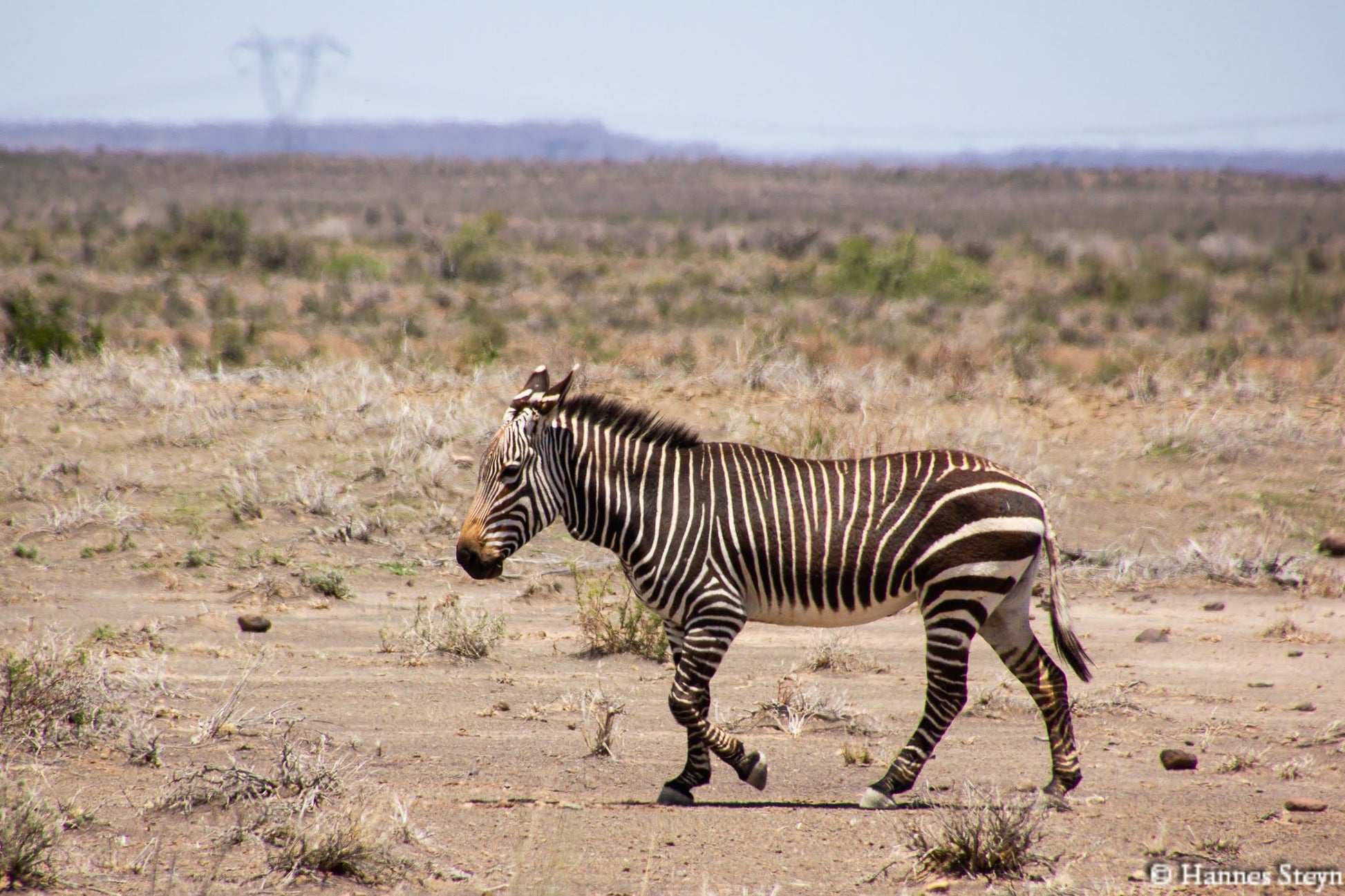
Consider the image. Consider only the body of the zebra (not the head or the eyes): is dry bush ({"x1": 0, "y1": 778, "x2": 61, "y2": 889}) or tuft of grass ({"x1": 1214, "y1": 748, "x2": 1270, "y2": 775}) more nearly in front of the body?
the dry bush

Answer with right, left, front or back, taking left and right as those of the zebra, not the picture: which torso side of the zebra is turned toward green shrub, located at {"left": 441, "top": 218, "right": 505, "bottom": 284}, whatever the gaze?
right

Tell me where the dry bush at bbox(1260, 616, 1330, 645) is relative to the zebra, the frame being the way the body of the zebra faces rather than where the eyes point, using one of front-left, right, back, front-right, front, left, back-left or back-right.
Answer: back-right

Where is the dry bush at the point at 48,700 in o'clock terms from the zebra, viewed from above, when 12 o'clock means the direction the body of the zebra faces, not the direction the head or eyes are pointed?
The dry bush is roughly at 12 o'clock from the zebra.

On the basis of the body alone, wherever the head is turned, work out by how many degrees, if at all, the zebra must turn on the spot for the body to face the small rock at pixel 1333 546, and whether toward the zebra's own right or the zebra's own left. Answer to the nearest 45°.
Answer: approximately 135° to the zebra's own right

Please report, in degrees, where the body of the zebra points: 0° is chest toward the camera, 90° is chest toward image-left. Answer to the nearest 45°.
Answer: approximately 90°

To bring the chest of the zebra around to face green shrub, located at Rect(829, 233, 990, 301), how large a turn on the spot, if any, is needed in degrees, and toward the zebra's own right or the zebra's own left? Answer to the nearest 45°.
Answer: approximately 90° to the zebra's own right

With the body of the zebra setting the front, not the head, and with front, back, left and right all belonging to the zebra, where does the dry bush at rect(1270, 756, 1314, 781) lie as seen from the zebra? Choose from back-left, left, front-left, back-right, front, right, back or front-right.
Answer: back

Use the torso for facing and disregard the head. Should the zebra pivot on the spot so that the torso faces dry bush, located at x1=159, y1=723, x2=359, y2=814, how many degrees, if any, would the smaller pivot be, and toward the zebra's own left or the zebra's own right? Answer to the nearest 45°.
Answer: approximately 45° to the zebra's own left

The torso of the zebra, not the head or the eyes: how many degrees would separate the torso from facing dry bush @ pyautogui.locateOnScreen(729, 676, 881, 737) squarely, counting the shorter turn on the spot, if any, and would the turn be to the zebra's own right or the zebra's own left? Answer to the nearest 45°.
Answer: approximately 90° to the zebra's own right

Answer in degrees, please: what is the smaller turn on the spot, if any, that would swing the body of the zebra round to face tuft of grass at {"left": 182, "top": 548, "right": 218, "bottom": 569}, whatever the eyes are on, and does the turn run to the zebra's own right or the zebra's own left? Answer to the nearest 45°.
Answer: approximately 45° to the zebra's own right
